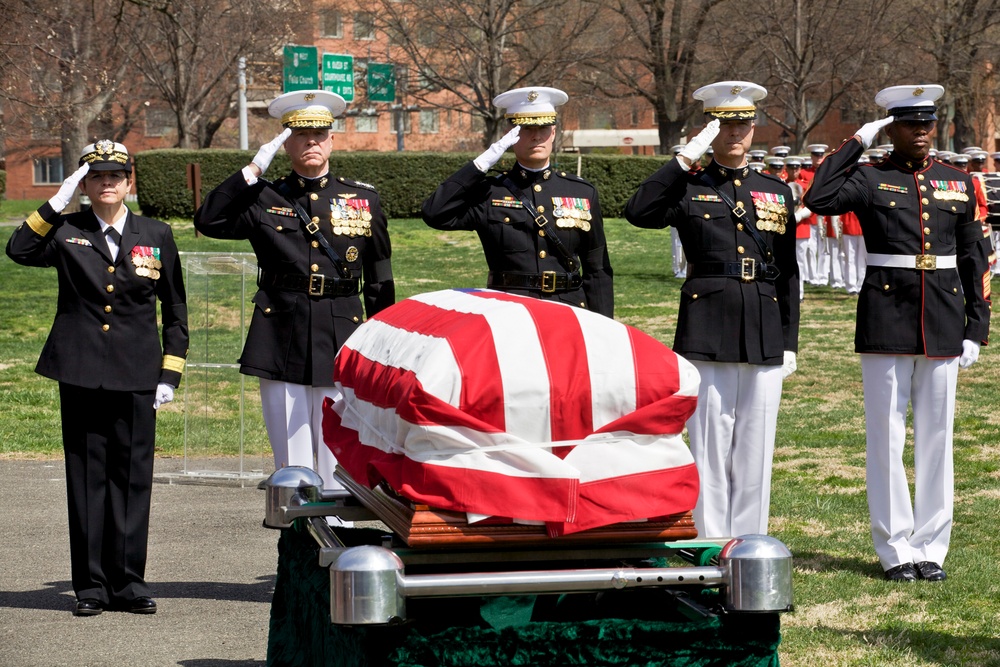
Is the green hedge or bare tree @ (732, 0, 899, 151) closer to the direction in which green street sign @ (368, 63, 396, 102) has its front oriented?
the green hedge

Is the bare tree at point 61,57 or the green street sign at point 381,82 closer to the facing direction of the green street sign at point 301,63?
the bare tree

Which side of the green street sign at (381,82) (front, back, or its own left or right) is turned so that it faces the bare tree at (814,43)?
left

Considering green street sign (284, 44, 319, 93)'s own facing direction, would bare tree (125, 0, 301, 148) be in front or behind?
behind

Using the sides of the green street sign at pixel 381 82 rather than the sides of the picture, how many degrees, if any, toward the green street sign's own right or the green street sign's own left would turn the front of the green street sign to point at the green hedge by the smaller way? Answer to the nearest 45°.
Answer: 0° — it already faces it

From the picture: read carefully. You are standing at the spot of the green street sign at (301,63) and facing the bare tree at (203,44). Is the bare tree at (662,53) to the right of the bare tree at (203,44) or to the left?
right

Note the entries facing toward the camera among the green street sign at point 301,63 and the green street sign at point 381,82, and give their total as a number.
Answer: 2

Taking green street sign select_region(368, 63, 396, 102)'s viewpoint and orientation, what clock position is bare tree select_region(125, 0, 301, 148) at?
The bare tree is roughly at 2 o'clock from the green street sign.

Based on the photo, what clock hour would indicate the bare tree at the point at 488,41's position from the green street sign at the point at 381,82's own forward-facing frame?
The bare tree is roughly at 10 o'clock from the green street sign.

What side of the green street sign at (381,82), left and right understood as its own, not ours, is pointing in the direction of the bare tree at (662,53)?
left
